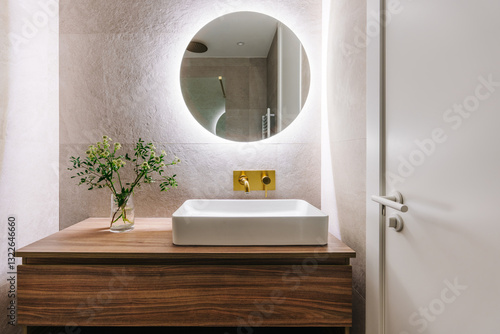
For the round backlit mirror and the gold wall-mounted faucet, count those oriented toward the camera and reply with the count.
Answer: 2

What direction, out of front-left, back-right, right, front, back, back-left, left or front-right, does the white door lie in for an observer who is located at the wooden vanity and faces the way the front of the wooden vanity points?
front-left

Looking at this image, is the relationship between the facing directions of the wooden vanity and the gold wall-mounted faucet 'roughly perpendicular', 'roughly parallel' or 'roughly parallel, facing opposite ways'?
roughly parallel

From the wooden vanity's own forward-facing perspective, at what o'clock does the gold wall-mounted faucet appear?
The gold wall-mounted faucet is roughly at 7 o'clock from the wooden vanity.

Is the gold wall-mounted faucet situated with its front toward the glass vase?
no

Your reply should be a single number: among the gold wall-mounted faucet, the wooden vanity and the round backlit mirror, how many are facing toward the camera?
3

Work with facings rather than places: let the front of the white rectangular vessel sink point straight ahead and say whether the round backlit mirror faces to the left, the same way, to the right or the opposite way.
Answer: the same way

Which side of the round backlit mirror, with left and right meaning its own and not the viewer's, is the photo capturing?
front

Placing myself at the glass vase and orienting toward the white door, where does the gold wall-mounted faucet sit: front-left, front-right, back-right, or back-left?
front-left

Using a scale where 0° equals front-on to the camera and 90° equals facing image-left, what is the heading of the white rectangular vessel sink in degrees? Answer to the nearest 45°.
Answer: approximately 0°

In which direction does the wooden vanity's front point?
toward the camera

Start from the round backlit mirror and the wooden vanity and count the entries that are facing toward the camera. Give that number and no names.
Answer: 2

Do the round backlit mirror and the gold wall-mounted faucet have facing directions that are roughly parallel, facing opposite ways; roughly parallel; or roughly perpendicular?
roughly parallel
